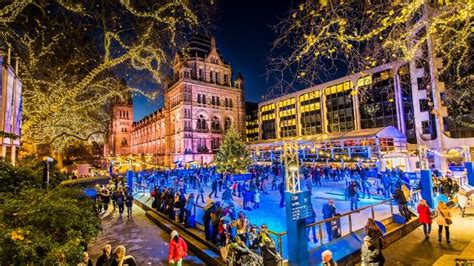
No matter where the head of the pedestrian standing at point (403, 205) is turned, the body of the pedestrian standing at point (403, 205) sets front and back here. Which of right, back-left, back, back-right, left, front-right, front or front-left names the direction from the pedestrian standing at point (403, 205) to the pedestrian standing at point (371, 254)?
back-left

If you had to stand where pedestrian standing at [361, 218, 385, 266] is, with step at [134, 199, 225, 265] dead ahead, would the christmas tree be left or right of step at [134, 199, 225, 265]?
right

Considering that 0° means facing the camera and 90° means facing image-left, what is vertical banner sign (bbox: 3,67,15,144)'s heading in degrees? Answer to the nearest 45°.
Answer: approximately 315°

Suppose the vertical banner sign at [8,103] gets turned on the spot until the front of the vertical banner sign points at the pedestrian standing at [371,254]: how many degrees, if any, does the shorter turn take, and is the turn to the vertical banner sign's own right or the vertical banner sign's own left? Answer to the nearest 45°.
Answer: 0° — it already faces them

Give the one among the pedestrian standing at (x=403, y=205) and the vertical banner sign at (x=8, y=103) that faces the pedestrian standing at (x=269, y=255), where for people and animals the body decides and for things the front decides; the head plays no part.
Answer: the vertical banner sign

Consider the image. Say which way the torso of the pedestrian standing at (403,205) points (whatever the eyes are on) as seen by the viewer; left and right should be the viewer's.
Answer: facing away from the viewer and to the left of the viewer

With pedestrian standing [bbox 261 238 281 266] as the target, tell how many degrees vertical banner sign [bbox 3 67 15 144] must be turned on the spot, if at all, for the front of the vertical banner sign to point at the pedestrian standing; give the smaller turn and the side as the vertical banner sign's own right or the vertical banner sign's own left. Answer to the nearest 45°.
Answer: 0° — it already faces them
